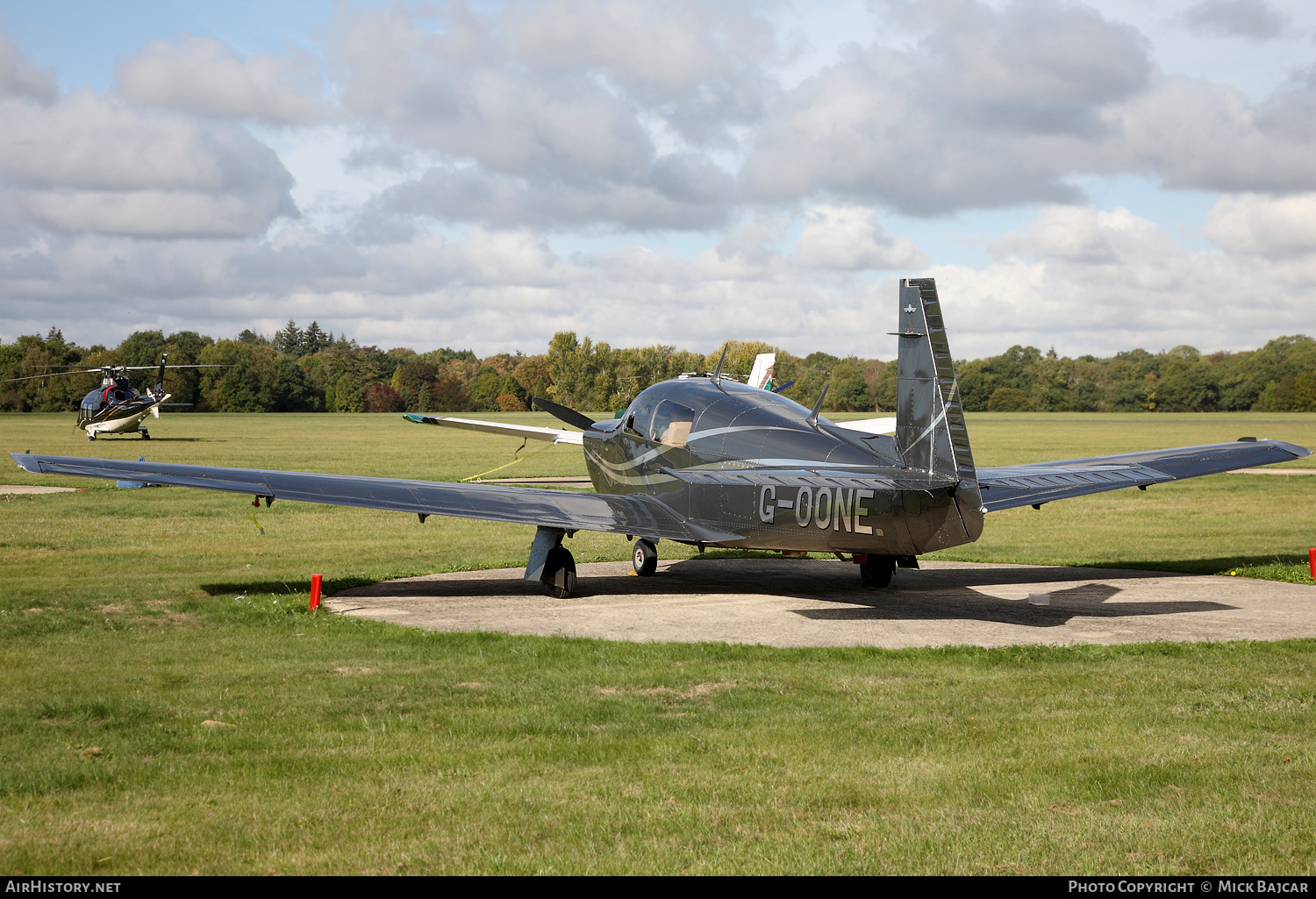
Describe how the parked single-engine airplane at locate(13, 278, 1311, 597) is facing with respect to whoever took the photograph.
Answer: facing away from the viewer and to the left of the viewer
